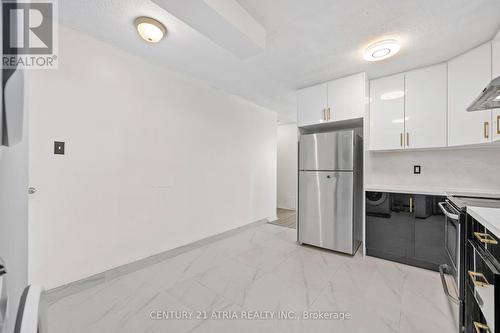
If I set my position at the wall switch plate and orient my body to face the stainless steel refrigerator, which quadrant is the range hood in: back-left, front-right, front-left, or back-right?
front-right

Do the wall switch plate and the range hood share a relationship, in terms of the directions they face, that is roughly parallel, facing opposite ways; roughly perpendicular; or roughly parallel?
roughly parallel, facing opposite ways

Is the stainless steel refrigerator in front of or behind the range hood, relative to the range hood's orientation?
in front

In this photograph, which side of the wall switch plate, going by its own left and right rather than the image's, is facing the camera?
front

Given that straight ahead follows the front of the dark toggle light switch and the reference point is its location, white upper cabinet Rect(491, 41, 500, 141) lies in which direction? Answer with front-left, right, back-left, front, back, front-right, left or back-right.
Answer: front-left

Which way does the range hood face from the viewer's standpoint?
to the viewer's left

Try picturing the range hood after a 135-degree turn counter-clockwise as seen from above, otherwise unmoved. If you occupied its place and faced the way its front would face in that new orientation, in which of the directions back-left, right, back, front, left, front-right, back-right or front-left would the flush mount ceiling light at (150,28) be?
right
